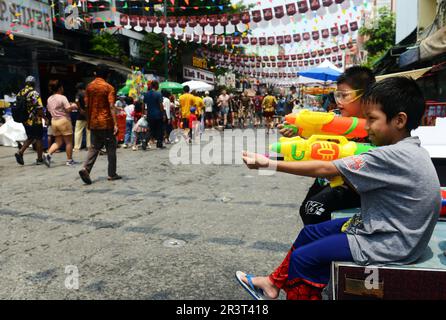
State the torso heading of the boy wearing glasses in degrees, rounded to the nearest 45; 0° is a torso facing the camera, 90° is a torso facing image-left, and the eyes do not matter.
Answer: approximately 90°

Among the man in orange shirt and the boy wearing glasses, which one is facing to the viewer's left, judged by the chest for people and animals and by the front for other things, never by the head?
the boy wearing glasses

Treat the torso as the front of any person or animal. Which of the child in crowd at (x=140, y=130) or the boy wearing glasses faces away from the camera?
the child in crowd

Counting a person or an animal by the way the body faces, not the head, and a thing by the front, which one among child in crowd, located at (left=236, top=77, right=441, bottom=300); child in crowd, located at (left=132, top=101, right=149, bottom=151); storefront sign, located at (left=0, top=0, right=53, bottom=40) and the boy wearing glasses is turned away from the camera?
child in crowd, located at (left=132, top=101, right=149, bottom=151)

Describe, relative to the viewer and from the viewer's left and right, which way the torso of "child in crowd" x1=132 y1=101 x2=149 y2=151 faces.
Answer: facing away from the viewer

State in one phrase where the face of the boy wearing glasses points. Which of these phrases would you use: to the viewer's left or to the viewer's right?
to the viewer's left

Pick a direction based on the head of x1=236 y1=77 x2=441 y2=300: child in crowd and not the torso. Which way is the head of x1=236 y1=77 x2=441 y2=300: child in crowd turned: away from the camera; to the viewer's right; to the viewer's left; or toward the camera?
to the viewer's left

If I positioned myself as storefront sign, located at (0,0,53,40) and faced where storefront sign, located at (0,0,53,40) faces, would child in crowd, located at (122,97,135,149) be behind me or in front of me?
in front

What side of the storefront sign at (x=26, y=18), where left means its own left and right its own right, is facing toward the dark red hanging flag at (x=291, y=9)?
front

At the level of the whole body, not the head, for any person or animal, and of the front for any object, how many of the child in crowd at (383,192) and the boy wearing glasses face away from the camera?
0

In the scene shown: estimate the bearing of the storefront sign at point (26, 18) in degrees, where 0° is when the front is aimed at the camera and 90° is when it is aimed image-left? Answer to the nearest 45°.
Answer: approximately 315°

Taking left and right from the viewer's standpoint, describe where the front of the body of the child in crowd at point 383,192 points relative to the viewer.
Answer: facing to the left of the viewer
